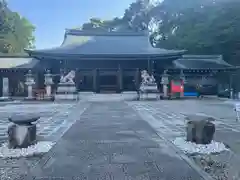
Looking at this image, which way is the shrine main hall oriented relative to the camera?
toward the camera

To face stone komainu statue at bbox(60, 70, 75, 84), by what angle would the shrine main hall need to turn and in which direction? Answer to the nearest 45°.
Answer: approximately 45° to its right

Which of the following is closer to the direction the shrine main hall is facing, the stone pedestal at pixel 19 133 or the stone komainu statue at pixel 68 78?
the stone pedestal

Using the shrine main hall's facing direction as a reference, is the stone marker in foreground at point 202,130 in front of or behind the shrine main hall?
in front

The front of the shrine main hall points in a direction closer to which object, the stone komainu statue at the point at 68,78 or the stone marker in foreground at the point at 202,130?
the stone marker in foreground

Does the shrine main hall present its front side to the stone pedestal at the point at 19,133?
yes
